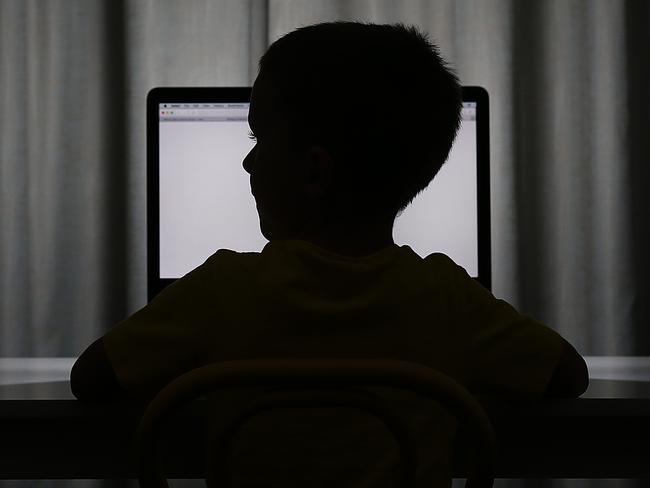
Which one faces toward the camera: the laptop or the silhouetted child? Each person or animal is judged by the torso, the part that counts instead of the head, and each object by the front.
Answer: the laptop

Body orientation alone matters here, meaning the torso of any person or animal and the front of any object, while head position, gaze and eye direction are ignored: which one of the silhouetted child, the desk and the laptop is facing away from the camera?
the silhouetted child

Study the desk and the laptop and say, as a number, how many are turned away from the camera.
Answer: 0

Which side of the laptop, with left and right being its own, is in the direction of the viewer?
front

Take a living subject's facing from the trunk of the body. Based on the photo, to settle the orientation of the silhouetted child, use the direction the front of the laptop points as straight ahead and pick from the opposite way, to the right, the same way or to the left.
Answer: the opposite way

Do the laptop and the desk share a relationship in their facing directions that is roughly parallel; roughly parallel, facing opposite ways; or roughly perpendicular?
roughly parallel

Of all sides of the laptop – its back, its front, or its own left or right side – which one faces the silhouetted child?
front

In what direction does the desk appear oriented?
toward the camera

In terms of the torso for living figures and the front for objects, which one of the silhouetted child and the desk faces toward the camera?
the desk

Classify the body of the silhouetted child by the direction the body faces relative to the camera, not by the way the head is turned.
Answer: away from the camera

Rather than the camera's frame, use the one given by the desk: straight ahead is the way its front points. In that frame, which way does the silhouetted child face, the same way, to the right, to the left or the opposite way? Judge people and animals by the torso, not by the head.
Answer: the opposite way

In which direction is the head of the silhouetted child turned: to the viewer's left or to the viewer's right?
to the viewer's left
